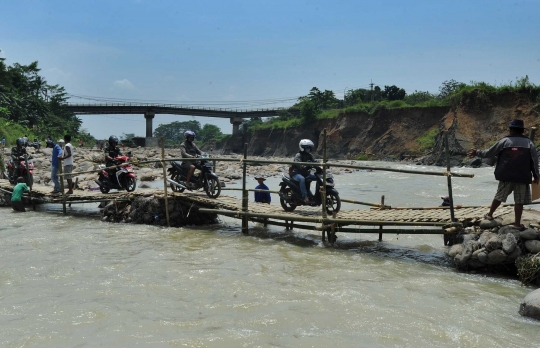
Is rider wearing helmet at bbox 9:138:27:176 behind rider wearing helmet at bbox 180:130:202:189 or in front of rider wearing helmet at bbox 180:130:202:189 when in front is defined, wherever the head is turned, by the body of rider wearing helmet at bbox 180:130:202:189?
behind

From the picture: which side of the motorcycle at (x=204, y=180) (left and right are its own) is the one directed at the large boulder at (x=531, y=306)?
front

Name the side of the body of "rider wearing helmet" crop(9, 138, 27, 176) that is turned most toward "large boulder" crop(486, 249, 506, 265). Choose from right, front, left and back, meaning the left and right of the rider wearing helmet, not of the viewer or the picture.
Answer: front

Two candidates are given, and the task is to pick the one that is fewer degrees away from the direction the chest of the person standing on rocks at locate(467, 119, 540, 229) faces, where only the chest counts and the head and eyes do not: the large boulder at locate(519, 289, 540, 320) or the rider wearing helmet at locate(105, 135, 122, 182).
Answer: the rider wearing helmet

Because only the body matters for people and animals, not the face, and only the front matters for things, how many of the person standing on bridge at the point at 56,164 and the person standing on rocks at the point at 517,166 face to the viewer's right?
1

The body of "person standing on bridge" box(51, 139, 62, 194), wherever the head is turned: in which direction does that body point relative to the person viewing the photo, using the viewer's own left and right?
facing to the right of the viewer

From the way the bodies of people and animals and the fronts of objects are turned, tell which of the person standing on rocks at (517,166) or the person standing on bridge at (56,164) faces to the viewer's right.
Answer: the person standing on bridge at (56,164)

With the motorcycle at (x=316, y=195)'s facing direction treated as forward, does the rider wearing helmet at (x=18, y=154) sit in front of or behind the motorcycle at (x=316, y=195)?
behind

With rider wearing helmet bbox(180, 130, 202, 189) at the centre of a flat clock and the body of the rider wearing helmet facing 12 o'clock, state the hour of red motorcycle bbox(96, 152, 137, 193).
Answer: The red motorcycle is roughly at 6 o'clock from the rider wearing helmet.

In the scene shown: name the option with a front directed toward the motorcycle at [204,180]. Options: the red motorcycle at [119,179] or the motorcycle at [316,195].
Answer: the red motorcycle

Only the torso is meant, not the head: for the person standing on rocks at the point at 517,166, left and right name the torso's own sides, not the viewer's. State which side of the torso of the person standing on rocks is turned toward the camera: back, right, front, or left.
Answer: back

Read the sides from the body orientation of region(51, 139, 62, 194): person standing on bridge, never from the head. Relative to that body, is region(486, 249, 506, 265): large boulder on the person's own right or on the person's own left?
on the person's own right

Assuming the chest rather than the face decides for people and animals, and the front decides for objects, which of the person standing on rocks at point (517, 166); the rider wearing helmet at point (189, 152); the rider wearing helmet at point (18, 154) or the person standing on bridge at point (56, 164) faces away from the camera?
the person standing on rocks at point (517, 166)

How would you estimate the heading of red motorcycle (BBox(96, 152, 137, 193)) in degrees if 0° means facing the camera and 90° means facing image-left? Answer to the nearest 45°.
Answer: approximately 315°

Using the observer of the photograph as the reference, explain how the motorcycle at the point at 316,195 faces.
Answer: facing the viewer and to the right of the viewer
